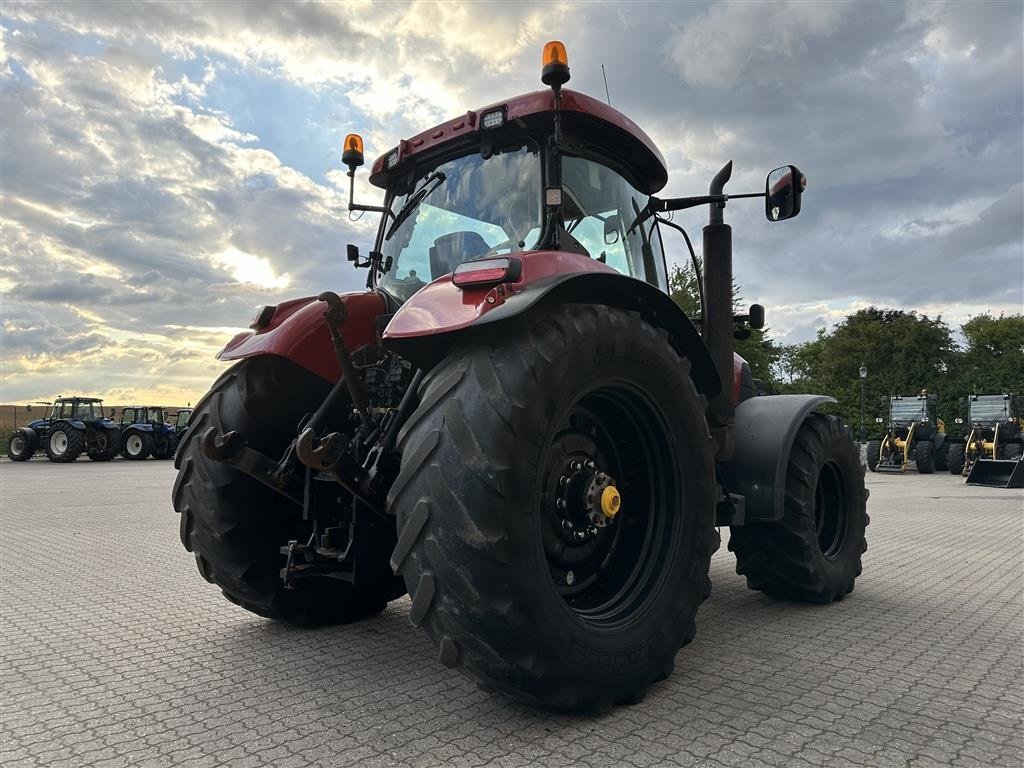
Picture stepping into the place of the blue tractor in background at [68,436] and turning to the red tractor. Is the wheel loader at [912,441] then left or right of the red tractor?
left

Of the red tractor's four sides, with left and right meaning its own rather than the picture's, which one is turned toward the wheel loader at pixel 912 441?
front

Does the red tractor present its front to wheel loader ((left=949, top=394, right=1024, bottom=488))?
yes

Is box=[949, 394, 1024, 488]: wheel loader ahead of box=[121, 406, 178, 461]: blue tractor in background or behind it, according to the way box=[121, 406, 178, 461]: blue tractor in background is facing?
behind

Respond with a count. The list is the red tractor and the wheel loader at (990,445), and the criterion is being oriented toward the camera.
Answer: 1

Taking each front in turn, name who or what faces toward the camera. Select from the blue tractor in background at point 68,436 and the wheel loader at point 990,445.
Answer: the wheel loader

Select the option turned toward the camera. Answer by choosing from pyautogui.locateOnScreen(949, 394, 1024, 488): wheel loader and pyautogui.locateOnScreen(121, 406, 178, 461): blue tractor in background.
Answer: the wheel loader

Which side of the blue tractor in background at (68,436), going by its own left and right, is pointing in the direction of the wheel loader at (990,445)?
back

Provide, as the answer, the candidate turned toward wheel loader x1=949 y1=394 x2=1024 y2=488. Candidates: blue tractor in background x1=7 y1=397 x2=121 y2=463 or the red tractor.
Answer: the red tractor

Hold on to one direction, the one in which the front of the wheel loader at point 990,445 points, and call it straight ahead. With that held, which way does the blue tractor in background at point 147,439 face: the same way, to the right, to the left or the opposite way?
to the right

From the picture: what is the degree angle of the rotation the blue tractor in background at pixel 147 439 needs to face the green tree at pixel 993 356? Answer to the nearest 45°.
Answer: approximately 135° to its right

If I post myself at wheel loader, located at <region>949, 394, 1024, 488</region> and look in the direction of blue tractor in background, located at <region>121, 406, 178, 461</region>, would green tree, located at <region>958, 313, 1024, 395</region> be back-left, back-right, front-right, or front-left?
back-right

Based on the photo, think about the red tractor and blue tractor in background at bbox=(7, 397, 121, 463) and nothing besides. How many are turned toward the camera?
0

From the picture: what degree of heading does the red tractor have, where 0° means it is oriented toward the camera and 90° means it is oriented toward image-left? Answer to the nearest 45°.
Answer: approximately 225°

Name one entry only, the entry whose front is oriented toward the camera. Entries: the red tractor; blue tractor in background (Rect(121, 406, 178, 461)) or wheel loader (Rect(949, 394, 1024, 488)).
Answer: the wheel loader

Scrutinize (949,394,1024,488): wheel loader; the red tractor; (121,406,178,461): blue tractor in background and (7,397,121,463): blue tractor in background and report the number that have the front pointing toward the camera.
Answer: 1

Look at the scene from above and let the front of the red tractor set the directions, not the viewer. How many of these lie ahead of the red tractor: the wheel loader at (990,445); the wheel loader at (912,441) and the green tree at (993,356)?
3

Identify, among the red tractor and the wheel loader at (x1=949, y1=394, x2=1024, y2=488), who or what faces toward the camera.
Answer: the wheel loader

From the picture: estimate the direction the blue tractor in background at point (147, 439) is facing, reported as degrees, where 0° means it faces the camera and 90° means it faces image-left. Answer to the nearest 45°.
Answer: approximately 135°

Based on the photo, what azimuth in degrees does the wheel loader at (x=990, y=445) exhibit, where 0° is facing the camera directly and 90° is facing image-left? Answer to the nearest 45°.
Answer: approximately 0°
